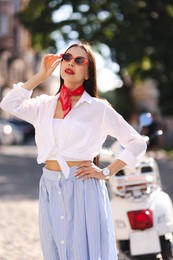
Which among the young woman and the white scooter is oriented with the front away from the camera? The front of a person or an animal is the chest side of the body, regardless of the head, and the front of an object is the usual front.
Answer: the white scooter

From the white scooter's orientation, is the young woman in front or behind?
behind

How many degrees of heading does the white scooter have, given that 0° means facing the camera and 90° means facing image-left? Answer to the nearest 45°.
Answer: approximately 180°

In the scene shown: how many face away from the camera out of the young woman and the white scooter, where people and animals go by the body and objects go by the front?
1

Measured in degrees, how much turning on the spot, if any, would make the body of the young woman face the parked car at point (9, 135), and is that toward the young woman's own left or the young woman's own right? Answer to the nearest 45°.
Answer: approximately 135° to the young woman's own right

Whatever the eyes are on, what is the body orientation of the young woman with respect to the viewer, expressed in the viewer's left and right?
facing the viewer and to the left of the viewer

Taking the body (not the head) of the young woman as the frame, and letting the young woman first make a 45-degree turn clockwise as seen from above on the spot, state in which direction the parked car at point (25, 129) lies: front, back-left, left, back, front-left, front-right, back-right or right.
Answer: right

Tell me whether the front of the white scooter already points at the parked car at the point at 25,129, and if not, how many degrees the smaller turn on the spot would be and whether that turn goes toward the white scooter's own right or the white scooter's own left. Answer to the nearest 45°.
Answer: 0° — it already faces it
